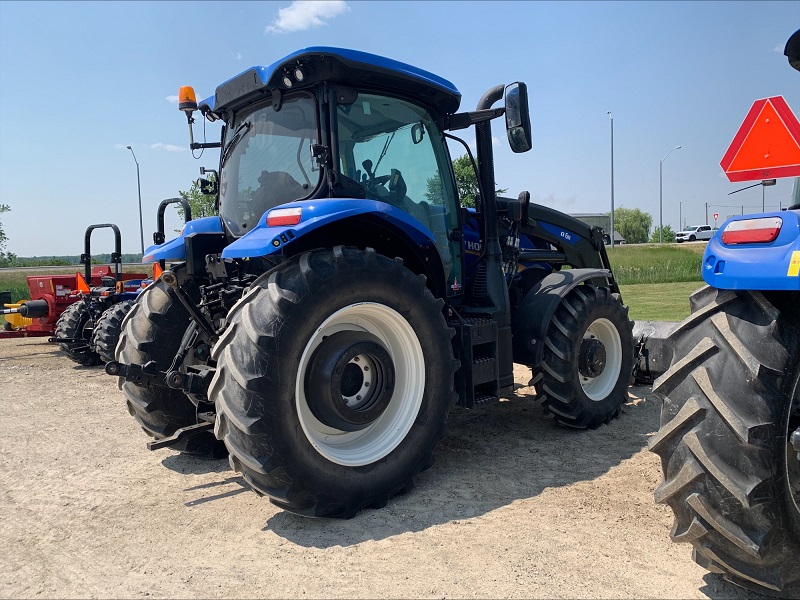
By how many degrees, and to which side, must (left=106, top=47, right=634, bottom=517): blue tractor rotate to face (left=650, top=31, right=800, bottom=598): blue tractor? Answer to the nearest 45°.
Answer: approximately 90° to its right

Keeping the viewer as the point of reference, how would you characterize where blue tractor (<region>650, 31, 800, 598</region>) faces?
facing away from the viewer and to the right of the viewer

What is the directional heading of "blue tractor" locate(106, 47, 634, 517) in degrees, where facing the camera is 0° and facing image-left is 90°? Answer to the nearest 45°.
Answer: approximately 225°

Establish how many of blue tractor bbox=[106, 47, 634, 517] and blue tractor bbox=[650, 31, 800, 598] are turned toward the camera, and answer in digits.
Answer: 0

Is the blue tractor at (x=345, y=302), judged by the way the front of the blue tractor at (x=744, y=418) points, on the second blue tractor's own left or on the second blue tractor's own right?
on the second blue tractor's own left
